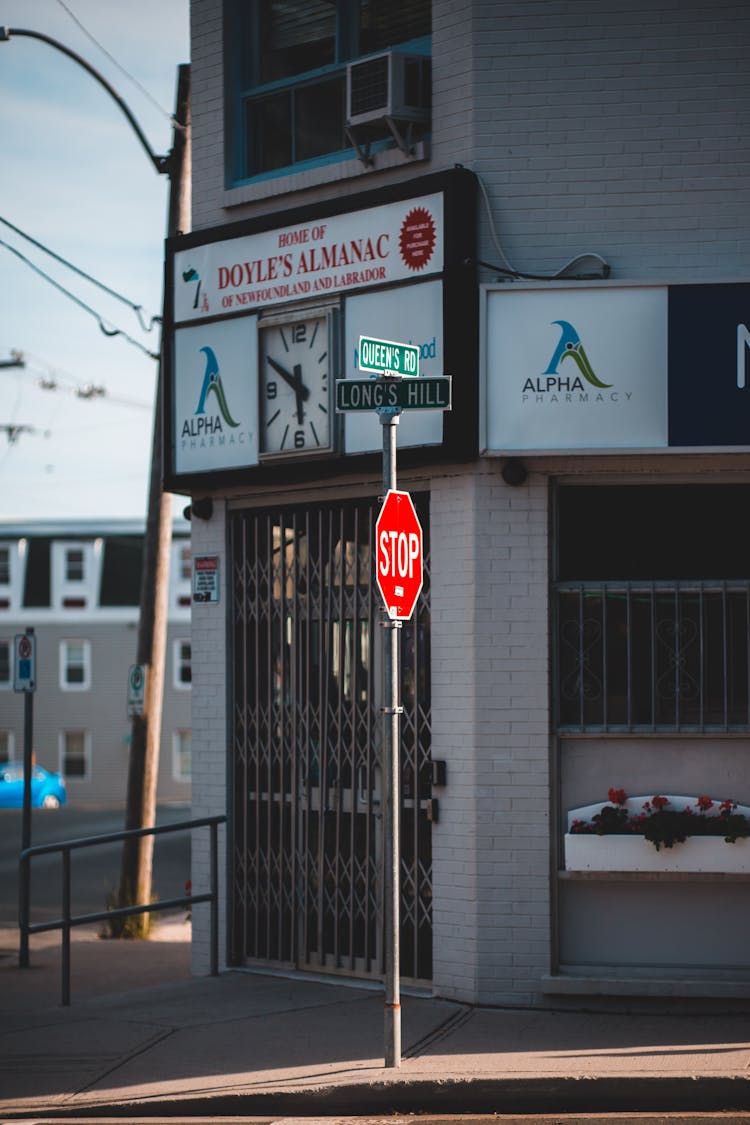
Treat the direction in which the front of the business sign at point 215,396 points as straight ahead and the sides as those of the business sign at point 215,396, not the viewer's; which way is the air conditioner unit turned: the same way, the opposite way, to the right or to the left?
the same way

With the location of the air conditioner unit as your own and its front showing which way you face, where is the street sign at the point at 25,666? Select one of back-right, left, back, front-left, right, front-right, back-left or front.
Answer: right

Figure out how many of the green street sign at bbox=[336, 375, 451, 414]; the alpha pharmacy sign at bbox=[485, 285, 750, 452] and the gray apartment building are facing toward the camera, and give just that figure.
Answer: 3

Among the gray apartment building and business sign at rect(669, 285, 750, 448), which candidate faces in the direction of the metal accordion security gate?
the gray apartment building

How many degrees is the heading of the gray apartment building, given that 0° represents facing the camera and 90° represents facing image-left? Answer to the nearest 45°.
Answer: approximately 0°

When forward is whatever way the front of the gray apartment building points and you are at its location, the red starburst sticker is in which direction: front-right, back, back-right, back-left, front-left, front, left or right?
front

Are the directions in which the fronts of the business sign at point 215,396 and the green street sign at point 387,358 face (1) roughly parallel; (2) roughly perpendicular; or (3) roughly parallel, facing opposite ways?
roughly perpendicular

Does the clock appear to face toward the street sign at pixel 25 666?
no

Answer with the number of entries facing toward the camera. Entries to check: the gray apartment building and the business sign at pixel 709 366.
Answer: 2

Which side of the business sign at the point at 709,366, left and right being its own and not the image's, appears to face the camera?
front

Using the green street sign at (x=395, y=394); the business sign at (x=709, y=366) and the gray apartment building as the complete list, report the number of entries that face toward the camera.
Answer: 3

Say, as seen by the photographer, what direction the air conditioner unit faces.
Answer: facing the viewer and to the left of the viewer

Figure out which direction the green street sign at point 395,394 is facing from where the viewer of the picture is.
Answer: facing the viewer

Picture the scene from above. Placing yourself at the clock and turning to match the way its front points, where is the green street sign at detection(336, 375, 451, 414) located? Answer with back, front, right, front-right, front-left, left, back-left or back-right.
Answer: front-left
